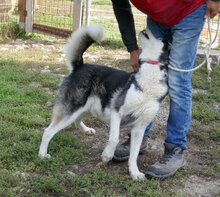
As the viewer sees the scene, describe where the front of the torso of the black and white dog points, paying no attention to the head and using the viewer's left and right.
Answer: facing the viewer and to the right of the viewer

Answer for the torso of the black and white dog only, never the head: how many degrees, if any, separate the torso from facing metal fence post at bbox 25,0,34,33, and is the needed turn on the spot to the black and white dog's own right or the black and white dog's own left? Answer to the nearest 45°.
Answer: approximately 135° to the black and white dog's own left

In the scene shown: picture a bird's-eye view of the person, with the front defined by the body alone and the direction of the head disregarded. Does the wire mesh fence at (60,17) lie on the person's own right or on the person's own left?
on the person's own right

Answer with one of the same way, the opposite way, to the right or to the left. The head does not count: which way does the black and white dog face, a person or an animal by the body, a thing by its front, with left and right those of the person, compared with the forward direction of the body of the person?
to the left

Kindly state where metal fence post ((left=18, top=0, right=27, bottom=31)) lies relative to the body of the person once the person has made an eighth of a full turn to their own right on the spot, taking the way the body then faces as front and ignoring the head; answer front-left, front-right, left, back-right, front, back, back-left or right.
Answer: front-right

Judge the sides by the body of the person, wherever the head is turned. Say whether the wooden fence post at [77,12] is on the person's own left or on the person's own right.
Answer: on the person's own right

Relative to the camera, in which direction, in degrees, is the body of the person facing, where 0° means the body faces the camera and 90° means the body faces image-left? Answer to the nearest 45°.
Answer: approximately 45°

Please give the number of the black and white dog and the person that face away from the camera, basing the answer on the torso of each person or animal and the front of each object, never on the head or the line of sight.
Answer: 0

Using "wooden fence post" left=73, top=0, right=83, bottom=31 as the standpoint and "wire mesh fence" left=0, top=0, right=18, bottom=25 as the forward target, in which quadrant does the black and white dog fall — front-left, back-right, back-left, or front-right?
back-left

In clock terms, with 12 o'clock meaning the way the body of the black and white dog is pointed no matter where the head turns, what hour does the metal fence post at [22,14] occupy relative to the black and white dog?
The metal fence post is roughly at 7 o'clock from the black and white dog.

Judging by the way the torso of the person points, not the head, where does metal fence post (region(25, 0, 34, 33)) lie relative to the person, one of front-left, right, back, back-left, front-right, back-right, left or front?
right

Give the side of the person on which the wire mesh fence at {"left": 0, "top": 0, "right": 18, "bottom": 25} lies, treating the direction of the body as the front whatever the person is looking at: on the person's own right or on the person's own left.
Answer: on the person's own right
